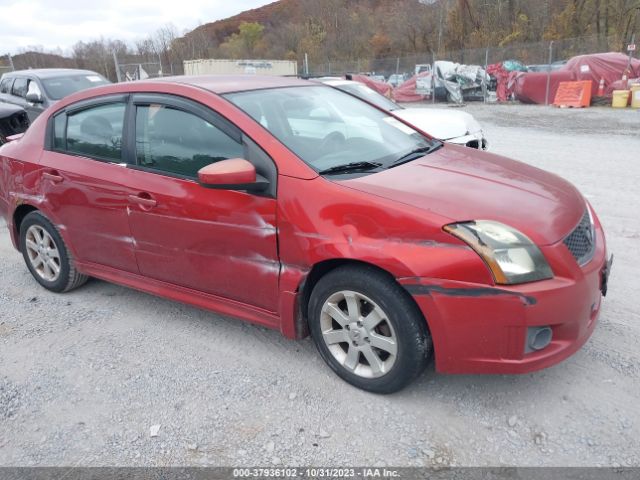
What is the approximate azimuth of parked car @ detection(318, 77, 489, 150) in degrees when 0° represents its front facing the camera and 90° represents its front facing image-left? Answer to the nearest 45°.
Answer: approximately 315°

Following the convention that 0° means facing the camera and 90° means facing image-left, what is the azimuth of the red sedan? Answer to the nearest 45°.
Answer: approximately 315°

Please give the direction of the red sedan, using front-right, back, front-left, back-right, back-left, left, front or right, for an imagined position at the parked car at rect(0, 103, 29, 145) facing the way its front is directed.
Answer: front-right

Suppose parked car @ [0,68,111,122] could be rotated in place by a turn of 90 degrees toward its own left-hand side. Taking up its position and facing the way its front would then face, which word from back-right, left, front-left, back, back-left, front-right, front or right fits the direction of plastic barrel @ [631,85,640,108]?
front-right

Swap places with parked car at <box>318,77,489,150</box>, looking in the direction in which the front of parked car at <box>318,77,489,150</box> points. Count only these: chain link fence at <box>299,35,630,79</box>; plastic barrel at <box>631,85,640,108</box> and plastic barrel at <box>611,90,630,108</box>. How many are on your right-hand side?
0

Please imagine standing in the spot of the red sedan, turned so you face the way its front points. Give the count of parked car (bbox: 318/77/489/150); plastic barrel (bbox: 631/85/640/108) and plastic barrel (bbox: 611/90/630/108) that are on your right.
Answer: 0

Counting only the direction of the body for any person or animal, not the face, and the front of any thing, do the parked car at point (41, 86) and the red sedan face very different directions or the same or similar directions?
same or similar directions

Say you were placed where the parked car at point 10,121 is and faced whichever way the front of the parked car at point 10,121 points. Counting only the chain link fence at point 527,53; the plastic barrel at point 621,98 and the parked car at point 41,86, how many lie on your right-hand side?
0

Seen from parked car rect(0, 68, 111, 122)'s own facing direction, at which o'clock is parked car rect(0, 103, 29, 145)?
parked car rect(0, 103, 29, 145) is roughly at 2 o'clock from parked car rect(0, 68, 111, 122).

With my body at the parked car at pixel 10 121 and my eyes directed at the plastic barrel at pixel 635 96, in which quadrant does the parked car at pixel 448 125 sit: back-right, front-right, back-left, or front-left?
front-right

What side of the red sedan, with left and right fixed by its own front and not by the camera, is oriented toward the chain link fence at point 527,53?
left

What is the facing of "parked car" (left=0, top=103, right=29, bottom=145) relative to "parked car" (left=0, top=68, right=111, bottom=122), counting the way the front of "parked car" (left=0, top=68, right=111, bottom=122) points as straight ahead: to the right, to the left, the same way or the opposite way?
the same way

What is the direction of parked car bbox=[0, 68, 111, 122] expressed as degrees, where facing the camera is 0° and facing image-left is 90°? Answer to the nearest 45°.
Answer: approximately 315°

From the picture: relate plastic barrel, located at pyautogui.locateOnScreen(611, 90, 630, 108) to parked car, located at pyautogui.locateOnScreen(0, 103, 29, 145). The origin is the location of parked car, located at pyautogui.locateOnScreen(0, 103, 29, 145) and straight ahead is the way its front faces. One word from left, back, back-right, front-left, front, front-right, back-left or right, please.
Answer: front-left

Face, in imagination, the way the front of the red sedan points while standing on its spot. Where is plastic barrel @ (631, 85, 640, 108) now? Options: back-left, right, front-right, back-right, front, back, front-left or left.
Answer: left

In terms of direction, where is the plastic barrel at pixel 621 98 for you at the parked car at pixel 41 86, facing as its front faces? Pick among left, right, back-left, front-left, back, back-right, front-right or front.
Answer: front-left

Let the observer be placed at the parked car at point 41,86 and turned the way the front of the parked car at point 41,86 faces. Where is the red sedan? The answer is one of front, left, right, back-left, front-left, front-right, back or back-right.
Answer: front-right

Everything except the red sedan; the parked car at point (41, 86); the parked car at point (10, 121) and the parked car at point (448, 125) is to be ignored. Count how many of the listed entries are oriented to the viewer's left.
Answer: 0

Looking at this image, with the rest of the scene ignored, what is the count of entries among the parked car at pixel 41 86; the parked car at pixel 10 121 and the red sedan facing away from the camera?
0

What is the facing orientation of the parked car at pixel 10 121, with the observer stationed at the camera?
facing the viewer and to the right of the viewer
